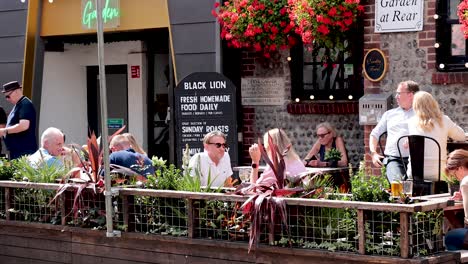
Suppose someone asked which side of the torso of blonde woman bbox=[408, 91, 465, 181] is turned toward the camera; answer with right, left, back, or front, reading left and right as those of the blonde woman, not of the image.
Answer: back

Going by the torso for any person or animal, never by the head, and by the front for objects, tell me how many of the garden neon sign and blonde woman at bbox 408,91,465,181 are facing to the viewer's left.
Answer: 0

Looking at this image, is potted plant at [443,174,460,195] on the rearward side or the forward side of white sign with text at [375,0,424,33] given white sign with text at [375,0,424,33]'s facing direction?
on the forward side

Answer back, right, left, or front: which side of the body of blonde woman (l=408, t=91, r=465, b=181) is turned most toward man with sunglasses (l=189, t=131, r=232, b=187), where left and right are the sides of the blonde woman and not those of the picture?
left

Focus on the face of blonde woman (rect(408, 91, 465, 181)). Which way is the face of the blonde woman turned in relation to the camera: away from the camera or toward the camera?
away from the camera

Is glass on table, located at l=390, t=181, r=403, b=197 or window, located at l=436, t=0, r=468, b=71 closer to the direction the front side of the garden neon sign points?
the glass on table

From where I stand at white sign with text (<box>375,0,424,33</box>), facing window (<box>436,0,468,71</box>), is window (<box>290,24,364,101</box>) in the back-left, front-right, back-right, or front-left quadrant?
back-left

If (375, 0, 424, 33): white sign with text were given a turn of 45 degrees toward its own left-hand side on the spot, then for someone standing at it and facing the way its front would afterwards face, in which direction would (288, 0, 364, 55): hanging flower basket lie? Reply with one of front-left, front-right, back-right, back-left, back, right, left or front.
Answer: back-right

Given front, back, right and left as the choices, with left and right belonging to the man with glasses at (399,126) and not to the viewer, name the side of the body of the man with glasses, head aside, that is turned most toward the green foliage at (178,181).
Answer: front
